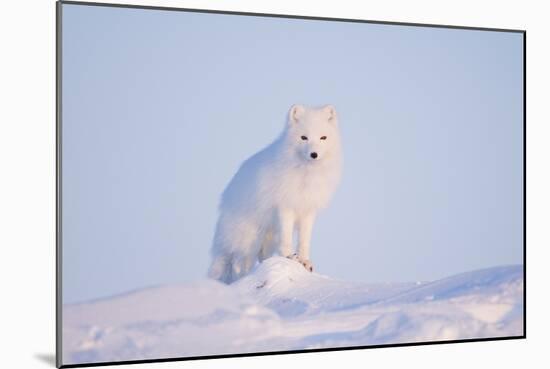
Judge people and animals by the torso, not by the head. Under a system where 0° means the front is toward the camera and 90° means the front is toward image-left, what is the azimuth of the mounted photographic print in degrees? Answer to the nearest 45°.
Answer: approximately 315°
